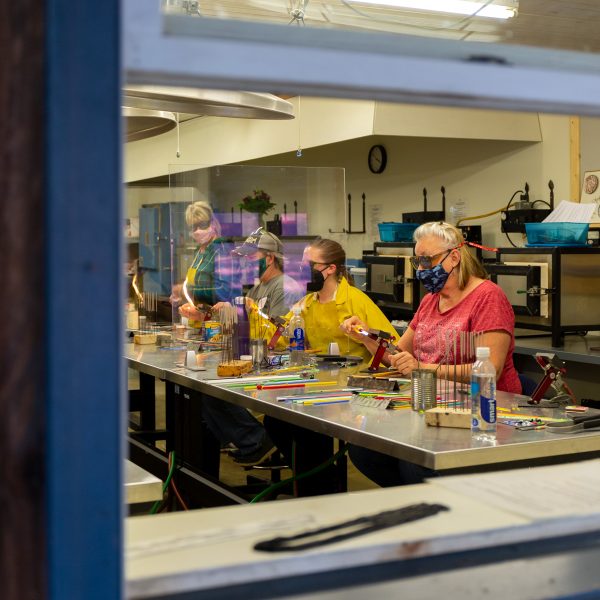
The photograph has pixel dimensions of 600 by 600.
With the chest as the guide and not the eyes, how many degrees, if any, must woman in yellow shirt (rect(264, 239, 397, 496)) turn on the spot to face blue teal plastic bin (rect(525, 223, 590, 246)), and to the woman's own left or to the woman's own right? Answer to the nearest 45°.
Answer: approximately 135° to the woman's own left

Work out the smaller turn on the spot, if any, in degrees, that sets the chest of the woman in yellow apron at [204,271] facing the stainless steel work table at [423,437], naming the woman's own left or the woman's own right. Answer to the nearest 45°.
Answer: approximately 45° to the woman's own left

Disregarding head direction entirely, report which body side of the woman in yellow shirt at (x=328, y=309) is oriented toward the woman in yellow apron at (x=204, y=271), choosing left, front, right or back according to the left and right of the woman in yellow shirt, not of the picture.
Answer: right

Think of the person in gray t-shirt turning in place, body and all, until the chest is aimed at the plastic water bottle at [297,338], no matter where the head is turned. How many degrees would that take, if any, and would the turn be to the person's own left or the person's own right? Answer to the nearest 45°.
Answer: approximately 45° to the person's own left

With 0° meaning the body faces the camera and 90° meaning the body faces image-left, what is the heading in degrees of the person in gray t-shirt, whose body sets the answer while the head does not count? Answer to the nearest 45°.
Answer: approximately 45°
